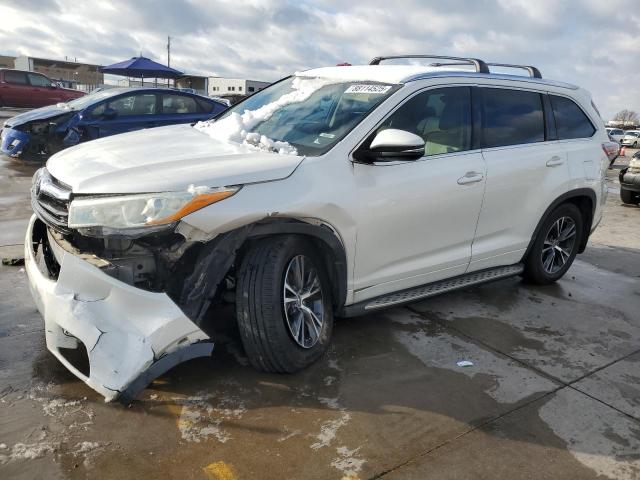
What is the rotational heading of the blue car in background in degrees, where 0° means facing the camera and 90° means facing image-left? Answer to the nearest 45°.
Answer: approximately 45°

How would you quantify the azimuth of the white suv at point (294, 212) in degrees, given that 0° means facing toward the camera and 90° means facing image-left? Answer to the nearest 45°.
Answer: approximately 45°

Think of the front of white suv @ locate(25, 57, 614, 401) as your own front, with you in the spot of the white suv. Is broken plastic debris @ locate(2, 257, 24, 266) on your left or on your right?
on your right
